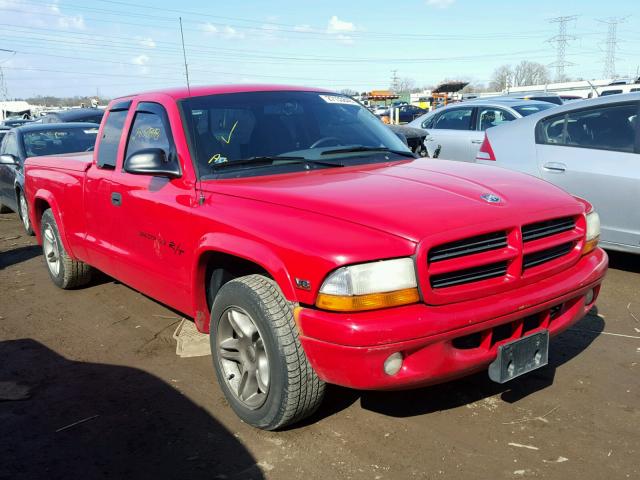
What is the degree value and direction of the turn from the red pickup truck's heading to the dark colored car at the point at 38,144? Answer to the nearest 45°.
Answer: approximately 180°

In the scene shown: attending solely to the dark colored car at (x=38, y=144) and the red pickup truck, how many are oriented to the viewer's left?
0

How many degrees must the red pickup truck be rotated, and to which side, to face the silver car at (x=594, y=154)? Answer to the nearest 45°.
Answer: approximately 90° to its left

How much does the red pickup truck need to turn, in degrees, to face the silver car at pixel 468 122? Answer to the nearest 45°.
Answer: approximately 135° to its left

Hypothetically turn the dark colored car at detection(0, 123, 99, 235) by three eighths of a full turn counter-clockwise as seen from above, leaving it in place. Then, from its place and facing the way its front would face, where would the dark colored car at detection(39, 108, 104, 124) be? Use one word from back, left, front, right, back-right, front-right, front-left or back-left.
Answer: front

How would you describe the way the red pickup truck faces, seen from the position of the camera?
facing the viewer and to the right of the viewer
